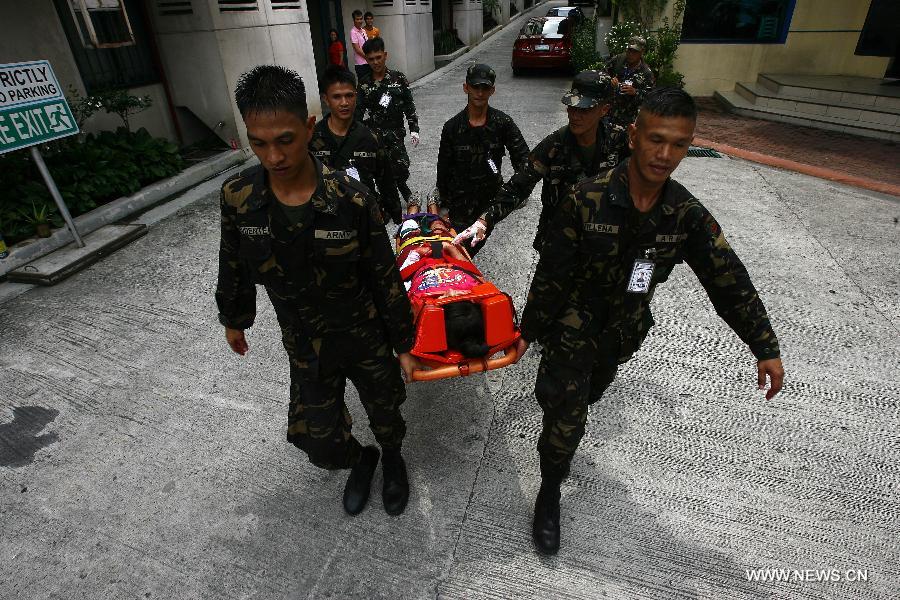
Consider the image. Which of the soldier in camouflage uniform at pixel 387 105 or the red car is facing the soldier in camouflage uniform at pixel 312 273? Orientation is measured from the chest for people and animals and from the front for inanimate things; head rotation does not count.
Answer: the soldier in camouflage uniform at pixel 387 105

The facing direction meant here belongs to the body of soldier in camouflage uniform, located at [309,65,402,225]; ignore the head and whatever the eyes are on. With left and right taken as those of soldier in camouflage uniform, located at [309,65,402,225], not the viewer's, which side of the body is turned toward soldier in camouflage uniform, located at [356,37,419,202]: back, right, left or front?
back

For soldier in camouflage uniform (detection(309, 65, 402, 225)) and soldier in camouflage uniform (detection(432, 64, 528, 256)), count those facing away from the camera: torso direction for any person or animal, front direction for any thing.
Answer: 0

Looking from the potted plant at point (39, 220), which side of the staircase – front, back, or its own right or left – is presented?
front

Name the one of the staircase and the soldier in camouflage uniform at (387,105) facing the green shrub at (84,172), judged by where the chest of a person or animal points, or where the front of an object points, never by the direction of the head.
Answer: the staircase

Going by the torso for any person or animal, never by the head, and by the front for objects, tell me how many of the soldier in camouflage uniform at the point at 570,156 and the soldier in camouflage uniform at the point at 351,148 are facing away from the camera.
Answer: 0

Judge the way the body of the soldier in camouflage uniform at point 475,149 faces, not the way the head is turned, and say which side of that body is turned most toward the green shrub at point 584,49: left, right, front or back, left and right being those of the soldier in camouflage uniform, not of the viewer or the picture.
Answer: back

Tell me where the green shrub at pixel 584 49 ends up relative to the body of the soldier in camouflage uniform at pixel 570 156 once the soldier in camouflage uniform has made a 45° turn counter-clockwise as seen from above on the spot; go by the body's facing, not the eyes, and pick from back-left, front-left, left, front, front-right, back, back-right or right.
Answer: back
